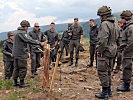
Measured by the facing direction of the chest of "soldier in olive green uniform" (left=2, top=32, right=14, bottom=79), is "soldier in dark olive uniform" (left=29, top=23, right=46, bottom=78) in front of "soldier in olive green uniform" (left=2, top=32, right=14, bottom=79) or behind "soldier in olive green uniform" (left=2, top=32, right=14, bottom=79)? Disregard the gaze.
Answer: in front

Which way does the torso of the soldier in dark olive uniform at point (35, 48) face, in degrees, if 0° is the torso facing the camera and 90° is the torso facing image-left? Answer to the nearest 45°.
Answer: approximately 315°

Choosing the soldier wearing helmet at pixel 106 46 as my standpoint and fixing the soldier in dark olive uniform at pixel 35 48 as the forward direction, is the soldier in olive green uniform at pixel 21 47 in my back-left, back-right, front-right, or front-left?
front-left

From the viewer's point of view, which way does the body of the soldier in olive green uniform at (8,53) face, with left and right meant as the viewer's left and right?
facing to the right of the viewer

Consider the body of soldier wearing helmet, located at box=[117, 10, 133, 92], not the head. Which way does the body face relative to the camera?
to the viewer's left

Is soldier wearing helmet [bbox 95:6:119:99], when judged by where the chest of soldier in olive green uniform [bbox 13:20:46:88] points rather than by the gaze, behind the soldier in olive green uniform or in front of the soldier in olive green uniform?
in front

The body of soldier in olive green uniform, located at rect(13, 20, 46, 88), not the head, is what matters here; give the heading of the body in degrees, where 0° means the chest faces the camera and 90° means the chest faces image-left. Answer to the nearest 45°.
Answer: approximately 270°

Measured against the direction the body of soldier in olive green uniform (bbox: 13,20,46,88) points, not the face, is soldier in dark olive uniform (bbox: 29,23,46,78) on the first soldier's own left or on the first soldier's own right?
on the first soldier's own left

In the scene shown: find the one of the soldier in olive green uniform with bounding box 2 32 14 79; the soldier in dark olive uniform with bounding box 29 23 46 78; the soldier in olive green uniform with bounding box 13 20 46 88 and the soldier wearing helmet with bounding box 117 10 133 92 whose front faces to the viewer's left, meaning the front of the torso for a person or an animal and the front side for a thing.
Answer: the soldier wearing helmet

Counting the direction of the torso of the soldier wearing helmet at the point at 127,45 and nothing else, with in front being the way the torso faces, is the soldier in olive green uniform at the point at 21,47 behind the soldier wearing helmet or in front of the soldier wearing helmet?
in front

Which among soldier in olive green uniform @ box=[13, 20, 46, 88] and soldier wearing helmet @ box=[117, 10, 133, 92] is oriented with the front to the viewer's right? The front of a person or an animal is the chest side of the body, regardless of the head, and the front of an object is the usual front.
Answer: the soldier in olive green uniform

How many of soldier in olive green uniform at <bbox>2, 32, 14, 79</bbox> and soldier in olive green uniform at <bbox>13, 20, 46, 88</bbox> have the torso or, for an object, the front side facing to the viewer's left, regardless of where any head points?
0

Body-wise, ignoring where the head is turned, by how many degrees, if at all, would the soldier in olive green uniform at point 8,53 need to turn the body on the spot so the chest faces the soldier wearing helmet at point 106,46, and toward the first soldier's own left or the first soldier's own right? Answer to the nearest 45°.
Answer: approximately 45° to the first soldier's own right
